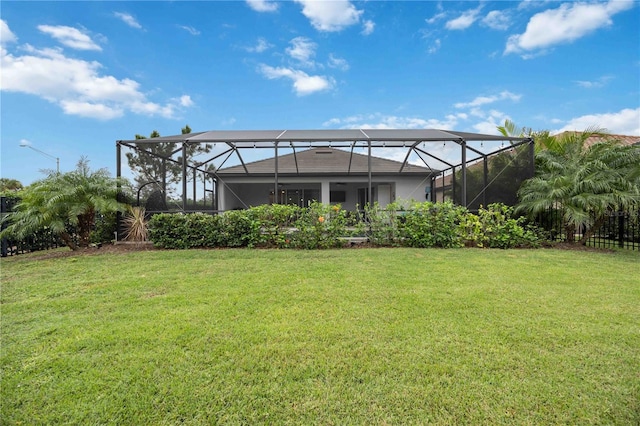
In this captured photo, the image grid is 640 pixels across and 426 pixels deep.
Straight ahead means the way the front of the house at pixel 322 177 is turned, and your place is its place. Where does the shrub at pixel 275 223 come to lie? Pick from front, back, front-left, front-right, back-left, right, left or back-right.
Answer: back

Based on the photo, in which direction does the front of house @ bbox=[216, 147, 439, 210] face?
away from the camera

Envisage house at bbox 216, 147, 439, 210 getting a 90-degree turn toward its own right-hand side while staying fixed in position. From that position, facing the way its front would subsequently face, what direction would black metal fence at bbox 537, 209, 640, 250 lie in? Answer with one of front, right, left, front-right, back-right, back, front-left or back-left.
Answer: front-right
